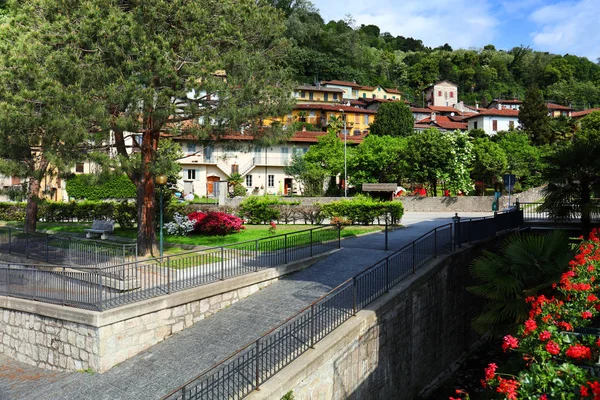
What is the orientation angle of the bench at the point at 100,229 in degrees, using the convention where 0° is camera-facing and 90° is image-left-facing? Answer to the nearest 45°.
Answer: approximately 45°

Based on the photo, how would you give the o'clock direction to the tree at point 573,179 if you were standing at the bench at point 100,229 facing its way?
The tree is roughly at 9 o'clock from the bench.

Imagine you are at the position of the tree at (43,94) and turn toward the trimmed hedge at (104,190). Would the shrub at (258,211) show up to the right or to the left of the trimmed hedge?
right

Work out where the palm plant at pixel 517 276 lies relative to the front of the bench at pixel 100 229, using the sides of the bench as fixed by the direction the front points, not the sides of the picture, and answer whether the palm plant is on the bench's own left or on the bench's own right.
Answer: on the bench's own left

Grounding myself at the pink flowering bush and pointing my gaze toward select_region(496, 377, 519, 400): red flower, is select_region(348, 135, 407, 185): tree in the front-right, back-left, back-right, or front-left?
back-left

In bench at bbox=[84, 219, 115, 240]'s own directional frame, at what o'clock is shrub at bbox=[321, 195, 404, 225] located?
The shrub is roughly at 8 o'clock from the bench.

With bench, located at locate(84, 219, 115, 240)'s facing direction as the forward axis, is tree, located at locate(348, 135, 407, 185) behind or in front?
behind

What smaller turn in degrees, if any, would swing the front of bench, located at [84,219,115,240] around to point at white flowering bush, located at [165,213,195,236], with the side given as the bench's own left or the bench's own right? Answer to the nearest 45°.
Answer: approximately 90° to the bench's own left
